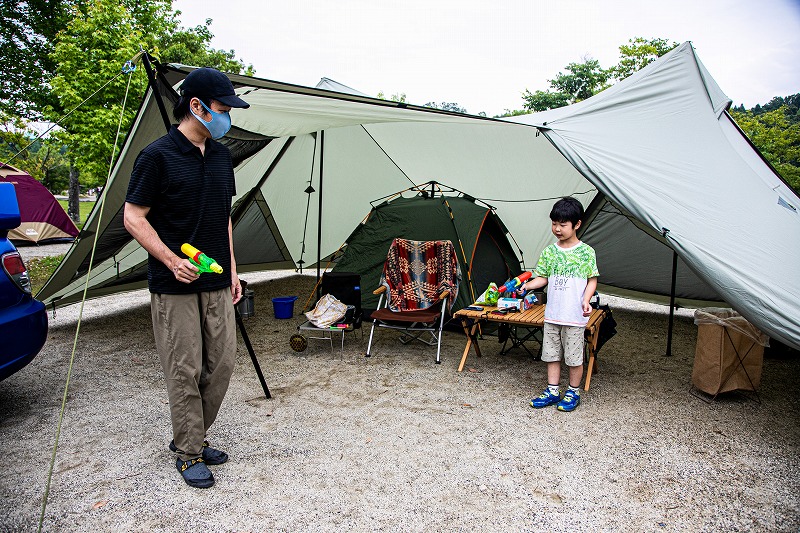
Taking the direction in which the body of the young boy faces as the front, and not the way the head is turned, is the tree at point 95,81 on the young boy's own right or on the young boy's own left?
on the young boy's own right

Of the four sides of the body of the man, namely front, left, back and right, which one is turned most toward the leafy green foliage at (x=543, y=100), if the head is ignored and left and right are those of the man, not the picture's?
left

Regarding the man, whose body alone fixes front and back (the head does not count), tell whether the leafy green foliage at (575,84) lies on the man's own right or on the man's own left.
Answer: on the man's own left

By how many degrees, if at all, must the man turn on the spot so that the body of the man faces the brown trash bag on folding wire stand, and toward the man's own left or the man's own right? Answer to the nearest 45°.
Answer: approximately 45° to the man's own left

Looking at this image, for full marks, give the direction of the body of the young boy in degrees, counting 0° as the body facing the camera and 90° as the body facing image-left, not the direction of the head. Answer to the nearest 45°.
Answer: approximately 45°

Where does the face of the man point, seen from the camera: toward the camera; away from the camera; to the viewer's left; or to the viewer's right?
to the viewer's right

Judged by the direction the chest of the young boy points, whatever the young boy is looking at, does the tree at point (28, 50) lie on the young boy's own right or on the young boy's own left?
on the young boy's own right

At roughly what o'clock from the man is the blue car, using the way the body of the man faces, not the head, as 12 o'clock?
The blue car is roughly at 6 o'clock from the man.

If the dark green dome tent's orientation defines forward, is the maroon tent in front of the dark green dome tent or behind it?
behind
